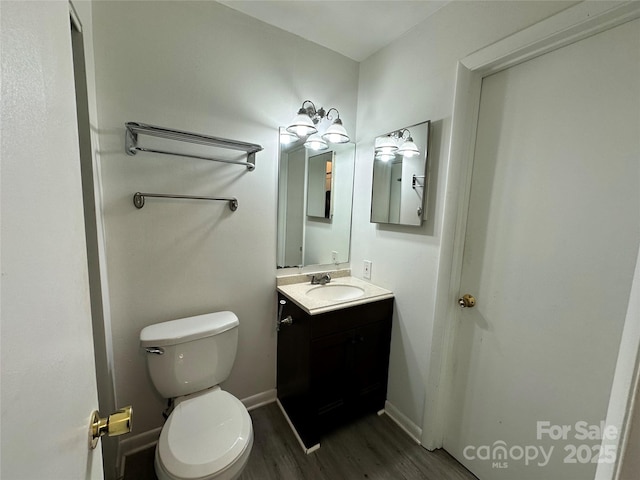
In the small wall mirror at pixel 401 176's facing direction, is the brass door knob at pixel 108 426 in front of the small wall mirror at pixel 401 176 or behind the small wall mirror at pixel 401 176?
in front

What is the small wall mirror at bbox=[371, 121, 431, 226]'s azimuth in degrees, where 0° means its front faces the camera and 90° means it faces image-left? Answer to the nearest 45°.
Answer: approximately 45°

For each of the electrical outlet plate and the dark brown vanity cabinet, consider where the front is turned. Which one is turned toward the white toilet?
the electrical outlet plate

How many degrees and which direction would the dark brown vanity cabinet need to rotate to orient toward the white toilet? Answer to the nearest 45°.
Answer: approximately 90° to its right

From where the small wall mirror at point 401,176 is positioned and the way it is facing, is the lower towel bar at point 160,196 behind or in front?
in front

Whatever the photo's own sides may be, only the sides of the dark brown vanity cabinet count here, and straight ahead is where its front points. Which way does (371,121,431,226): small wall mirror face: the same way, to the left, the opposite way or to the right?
to the right

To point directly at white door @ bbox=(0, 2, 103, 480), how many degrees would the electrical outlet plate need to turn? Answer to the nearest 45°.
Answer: approximately 45° to its left

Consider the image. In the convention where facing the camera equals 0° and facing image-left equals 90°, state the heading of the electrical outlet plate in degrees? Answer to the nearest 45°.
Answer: approximately 45°
